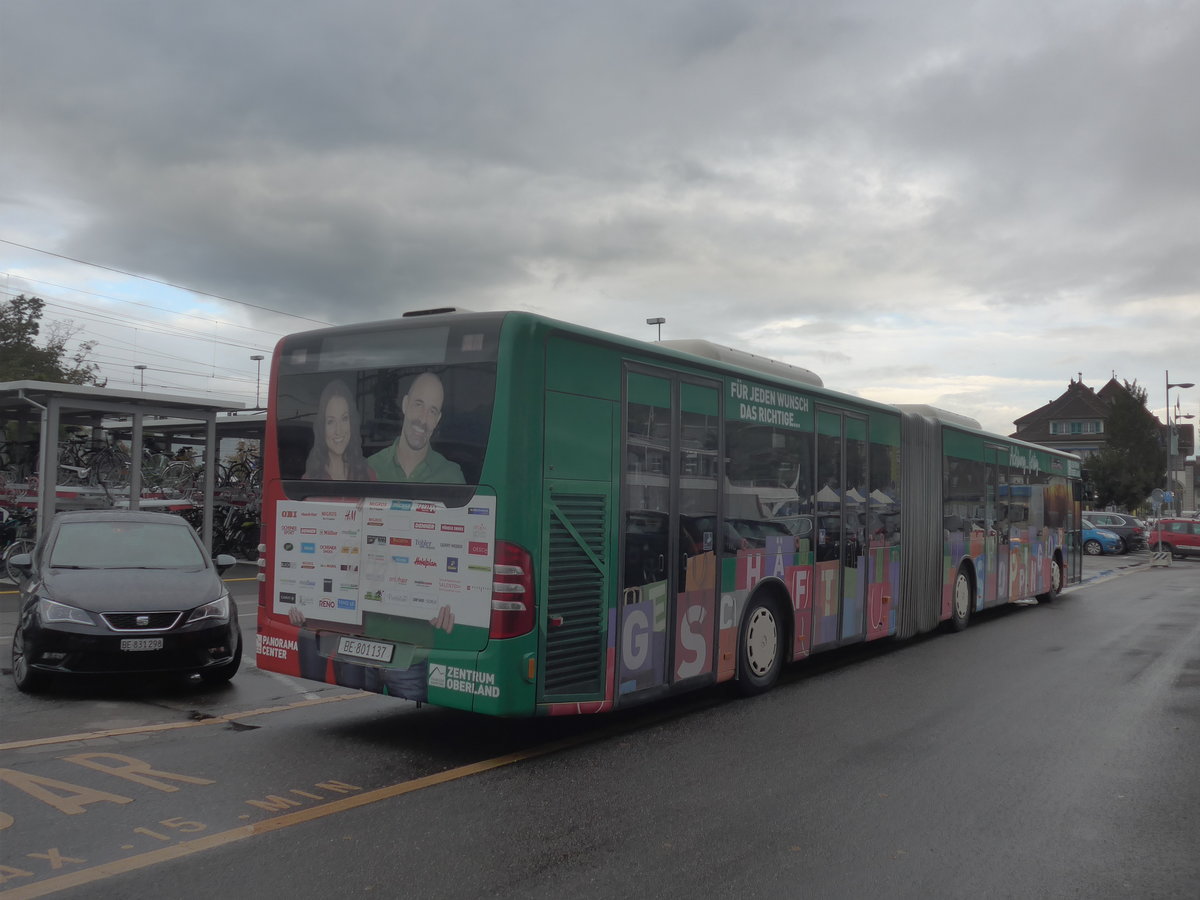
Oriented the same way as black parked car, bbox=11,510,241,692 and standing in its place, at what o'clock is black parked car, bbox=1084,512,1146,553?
black parked car, bbox=1084,512,1146,553 is roughly at 8 o'clock from black parked car, bbox=11,510,241,692.

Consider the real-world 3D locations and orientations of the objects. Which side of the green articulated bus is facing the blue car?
front

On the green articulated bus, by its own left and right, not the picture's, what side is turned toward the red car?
front

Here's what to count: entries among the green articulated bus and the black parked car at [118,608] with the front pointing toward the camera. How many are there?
1

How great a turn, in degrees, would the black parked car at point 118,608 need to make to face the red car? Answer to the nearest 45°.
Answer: approximately 135° to its left

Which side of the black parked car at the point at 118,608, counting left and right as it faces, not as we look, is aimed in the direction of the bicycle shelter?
back

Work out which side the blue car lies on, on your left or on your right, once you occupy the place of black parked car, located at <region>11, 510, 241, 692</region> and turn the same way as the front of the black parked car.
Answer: on your left

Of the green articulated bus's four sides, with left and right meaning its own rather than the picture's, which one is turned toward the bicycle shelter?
left

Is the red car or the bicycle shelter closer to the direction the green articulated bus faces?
the red car

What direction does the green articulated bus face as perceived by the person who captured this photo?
facing away from the viewer and to the right of the viewer

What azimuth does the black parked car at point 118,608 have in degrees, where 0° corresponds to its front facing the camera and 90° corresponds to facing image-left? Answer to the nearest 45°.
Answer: approximately 0°
